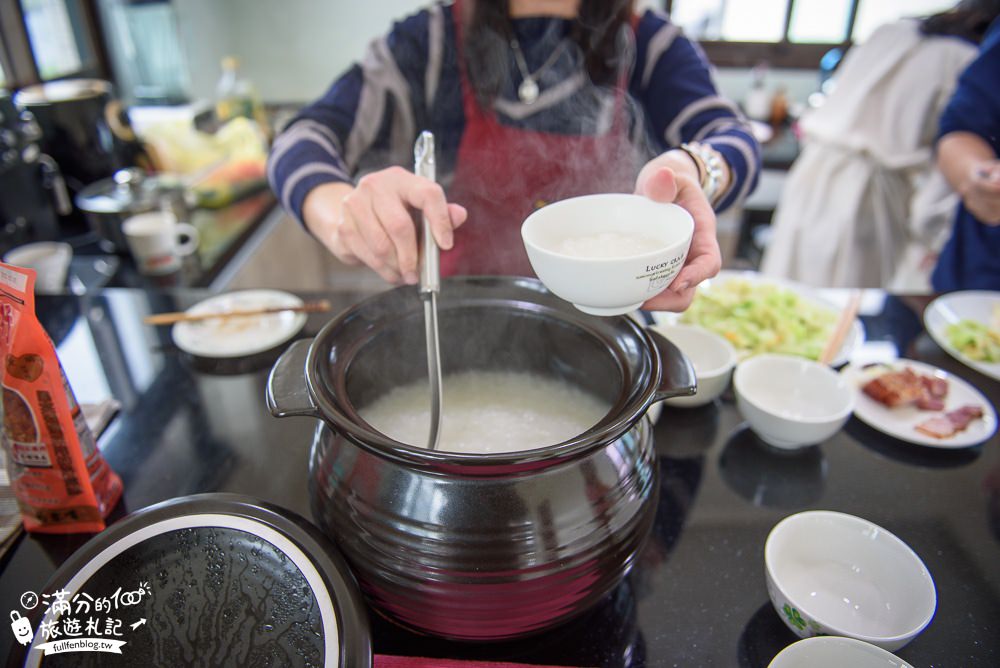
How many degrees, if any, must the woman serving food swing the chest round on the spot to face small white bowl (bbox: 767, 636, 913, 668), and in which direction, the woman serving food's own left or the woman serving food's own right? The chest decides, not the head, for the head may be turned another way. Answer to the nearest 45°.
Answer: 0° — they already face it

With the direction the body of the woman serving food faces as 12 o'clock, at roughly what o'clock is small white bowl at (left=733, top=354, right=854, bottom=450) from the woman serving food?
The small white bowl is roughly at 11 o'clock from the woman serving food.

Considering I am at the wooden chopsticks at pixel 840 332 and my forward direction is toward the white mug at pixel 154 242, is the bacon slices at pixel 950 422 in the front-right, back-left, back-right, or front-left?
back-left

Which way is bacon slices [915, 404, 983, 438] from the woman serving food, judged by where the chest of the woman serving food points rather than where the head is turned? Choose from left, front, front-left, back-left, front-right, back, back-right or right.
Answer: front-left

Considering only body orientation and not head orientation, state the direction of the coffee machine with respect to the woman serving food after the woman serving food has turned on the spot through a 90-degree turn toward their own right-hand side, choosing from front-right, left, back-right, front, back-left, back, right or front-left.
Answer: front

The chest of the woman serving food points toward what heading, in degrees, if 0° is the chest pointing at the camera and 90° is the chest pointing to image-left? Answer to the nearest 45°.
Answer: approximately 0°

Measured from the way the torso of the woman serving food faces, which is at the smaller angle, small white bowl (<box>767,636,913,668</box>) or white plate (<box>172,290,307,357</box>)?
the small white bowl

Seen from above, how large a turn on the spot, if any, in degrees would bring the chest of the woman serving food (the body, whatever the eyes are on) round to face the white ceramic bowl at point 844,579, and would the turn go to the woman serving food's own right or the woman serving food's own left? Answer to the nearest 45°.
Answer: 0° — they already face it

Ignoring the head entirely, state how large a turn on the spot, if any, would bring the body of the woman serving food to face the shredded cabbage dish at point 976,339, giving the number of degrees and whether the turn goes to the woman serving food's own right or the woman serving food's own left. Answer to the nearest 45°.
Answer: approximately 45° to the woman serving food's own left
